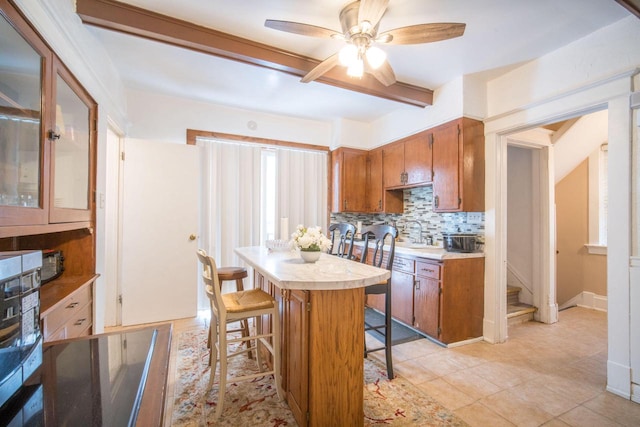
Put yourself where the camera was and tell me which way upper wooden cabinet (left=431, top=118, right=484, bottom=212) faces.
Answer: facing the viewer and to the left of the viewer

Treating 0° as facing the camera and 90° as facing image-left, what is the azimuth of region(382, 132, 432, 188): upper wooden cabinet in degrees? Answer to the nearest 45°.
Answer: approximately 45°

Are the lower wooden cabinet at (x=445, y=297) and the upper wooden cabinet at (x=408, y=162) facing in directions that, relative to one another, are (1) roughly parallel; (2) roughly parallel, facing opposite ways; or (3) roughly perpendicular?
roughly parallel

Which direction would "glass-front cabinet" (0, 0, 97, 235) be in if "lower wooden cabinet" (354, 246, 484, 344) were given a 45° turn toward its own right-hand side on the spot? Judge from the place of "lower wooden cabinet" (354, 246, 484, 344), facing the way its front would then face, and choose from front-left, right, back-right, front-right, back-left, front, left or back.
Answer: front-left

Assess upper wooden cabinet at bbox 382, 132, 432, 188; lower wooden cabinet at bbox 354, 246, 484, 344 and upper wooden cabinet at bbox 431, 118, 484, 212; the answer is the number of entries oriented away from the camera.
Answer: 0

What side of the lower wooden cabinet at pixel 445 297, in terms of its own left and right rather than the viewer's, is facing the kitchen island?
front

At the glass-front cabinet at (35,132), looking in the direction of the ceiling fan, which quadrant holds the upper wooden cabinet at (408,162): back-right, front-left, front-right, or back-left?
front-left

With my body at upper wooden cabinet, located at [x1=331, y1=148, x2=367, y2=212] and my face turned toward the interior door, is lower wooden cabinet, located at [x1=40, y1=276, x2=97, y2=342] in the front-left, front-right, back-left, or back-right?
front-left

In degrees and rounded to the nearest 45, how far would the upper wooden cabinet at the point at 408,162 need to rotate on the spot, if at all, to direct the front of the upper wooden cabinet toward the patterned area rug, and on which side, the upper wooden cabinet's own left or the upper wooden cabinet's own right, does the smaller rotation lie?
0° — it already faces it

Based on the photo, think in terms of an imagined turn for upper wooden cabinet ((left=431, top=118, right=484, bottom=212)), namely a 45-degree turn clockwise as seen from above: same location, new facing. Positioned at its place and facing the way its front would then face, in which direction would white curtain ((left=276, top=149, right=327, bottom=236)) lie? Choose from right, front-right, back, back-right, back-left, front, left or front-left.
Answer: front

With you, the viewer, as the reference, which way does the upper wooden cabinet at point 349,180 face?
facing the viewer and to the right of the viewer

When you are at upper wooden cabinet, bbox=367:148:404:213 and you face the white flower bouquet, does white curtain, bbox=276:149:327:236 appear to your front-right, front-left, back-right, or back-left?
front-right

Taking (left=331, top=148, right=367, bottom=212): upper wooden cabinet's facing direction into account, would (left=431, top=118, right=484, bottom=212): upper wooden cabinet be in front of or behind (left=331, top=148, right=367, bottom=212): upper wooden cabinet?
in front
